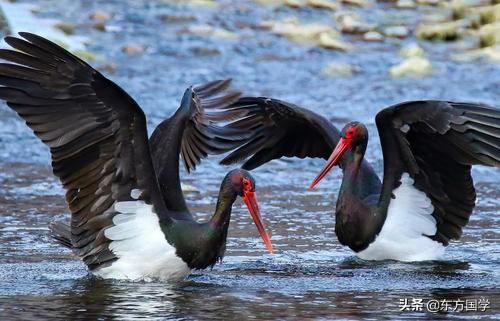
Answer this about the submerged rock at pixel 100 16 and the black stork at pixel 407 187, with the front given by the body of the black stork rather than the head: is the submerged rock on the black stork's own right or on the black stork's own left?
on the black stork's own right

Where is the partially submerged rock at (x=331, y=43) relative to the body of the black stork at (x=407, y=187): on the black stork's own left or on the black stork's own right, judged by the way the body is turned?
on the black stork's own right

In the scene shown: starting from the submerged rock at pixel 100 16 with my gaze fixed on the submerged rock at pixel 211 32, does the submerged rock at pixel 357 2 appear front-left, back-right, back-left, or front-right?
front-left

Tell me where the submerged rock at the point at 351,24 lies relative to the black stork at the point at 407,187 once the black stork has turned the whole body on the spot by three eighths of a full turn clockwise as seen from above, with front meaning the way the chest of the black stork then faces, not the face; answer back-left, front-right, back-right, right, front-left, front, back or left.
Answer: front

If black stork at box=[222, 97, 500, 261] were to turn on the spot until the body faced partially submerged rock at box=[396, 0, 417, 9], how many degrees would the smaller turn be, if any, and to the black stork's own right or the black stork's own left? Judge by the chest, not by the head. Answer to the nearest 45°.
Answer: approximately 135° to the black stork's own right

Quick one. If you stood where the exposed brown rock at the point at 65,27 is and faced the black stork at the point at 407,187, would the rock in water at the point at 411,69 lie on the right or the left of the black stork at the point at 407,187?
left

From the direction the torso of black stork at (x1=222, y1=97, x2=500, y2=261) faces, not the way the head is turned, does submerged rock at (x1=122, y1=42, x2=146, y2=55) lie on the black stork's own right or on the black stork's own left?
on the black stork's own right

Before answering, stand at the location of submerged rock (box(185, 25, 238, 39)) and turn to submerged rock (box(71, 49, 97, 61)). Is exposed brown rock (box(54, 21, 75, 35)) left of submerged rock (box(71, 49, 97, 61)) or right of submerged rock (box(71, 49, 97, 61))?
right

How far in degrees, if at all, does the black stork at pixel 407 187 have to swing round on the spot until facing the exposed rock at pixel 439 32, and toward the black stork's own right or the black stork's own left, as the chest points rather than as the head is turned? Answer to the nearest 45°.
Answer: approximately 135° to the black stork's own right

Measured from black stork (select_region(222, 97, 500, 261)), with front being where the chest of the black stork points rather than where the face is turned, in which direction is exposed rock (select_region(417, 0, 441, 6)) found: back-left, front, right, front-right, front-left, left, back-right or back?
back-right

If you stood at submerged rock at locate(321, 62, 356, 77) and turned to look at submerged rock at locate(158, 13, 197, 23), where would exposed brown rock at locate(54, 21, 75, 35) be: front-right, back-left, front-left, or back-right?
front-left

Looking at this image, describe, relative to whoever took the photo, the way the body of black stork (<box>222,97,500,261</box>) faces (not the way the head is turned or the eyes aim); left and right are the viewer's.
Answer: facing the viewer and to the left of the viewer
